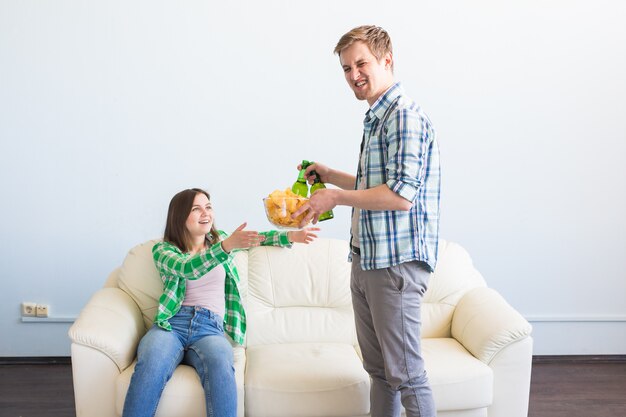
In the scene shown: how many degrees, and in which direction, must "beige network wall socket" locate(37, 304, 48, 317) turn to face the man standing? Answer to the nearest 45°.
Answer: approximately 45° to its left

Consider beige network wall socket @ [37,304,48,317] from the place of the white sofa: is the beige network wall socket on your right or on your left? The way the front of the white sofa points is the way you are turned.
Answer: on your right

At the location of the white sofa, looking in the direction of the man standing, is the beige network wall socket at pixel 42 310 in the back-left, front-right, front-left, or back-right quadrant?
back-right

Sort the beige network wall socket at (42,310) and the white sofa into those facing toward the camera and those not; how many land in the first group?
2

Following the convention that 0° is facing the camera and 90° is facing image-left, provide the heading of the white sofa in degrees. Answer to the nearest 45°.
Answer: approximately 0°

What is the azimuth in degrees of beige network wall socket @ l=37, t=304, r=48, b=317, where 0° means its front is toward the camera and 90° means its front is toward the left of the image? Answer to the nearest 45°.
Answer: approximately 0°

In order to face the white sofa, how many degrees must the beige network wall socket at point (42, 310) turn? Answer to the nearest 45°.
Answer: approximately 45° to its left
